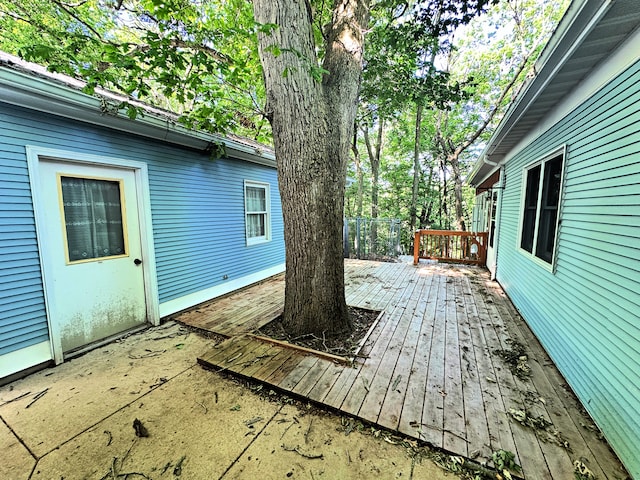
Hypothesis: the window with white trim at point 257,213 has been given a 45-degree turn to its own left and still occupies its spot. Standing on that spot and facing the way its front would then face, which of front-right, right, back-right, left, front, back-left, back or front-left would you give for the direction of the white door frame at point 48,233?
back-right

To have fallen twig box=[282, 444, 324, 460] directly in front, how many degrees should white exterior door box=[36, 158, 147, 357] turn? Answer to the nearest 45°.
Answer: approximately 45° to its right

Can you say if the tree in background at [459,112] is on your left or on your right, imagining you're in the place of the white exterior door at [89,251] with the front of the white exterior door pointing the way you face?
on your left

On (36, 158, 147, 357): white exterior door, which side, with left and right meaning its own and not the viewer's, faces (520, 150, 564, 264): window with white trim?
front

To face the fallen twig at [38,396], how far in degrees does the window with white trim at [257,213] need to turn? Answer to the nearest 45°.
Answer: approximately 90° to its right

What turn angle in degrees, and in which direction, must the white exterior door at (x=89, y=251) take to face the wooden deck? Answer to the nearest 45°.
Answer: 0° — it already faces it

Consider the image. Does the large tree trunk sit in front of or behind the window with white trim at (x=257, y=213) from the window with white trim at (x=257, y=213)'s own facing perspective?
in front

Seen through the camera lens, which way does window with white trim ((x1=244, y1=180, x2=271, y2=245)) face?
facing the viewer and to the right of the viewer

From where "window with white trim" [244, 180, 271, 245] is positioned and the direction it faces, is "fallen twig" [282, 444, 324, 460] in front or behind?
in front

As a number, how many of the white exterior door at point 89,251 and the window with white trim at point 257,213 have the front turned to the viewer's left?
0

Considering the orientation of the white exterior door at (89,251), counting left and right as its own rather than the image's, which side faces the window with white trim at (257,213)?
left

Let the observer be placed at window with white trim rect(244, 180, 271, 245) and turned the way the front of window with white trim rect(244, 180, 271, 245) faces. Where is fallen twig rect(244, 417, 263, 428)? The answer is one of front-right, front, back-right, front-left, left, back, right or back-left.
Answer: front-right
